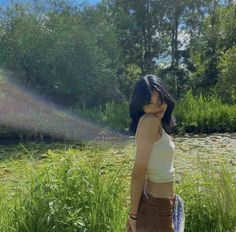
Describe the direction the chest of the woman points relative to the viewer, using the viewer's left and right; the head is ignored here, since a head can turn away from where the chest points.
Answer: facing to the right of the viewer
